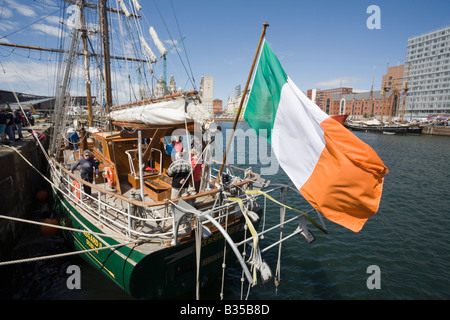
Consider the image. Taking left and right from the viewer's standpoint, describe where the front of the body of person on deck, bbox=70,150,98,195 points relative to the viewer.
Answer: facing the viewer

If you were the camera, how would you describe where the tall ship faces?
facing away from the viewer and to the left of the viewer

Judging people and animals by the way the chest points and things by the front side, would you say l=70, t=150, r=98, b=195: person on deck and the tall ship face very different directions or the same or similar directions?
very different directions

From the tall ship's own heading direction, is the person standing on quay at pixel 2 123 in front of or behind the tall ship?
in front

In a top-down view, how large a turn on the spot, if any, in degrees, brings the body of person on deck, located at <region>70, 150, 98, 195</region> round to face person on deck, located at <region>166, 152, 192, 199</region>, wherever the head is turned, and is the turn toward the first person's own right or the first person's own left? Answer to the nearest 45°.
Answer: approximately 45° to the first person's own left
